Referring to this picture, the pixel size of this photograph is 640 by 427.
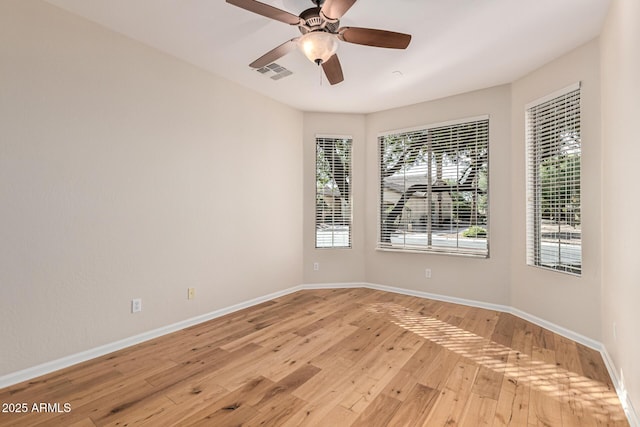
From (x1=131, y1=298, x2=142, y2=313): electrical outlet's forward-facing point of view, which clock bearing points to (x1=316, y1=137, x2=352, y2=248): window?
The window is roughly at 10 o'clock from the electrical outlet.

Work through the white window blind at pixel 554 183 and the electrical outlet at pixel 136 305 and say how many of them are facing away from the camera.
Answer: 0

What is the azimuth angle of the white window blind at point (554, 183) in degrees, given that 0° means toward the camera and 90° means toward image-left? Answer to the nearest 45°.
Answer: approximately 45°

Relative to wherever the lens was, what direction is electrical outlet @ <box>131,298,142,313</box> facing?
facing the viewer and to the right of the viewer

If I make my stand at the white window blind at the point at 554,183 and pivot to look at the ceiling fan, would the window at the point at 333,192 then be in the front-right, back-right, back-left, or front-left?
front-right

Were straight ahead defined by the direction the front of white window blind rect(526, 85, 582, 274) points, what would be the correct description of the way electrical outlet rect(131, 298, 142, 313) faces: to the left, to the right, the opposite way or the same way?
the opposite way

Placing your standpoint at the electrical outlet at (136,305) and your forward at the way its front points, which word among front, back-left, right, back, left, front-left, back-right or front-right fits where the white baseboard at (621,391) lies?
front

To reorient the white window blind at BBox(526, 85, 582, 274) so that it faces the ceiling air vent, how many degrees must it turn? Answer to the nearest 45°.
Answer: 0° — it already faces it

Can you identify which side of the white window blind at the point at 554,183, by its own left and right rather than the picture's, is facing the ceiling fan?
front

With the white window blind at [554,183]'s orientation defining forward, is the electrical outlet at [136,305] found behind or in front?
in front

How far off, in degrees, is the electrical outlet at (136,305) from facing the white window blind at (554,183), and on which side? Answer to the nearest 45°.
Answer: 0° — it already faces it
